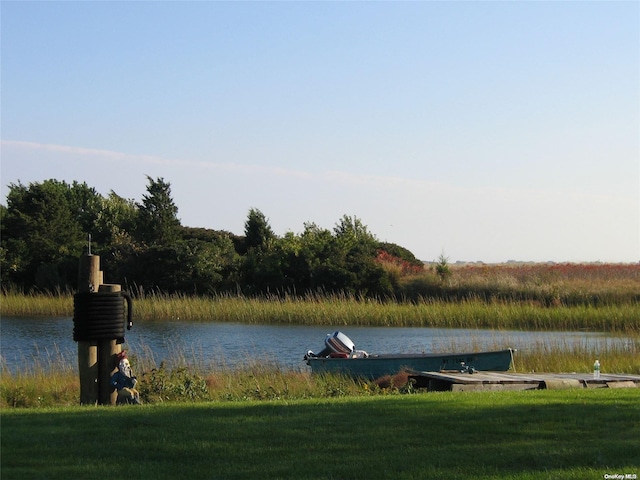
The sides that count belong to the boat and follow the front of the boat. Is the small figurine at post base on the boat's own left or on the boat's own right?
on the boat's own right

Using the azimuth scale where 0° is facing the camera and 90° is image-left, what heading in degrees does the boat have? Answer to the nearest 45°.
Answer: approximately 270°

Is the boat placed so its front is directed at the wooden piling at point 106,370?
no

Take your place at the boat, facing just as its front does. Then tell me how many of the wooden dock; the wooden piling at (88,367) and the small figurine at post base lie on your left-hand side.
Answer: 0

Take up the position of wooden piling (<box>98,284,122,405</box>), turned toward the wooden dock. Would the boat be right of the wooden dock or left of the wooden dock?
left

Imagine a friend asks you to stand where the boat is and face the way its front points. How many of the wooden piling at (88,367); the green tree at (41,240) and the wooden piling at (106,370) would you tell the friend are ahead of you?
0

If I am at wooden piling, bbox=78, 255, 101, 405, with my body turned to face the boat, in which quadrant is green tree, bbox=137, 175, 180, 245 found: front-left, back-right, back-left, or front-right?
front-left

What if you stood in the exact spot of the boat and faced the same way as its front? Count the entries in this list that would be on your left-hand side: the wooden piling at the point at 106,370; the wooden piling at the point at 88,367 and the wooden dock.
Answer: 0

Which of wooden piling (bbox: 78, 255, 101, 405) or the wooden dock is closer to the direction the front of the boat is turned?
the wooden dock

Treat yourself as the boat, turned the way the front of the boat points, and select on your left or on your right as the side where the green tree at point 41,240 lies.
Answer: on your left

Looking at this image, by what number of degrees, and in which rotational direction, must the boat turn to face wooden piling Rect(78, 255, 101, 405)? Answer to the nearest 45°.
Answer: approximately 135° to its right

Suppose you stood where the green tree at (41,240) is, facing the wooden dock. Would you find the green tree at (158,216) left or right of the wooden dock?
left

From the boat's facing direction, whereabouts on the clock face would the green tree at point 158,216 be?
The green tree is roughly at 8 o'clock from the boat.

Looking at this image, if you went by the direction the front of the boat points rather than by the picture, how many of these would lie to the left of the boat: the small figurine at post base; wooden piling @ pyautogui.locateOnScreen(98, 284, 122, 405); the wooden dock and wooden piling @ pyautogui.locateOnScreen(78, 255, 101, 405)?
0
